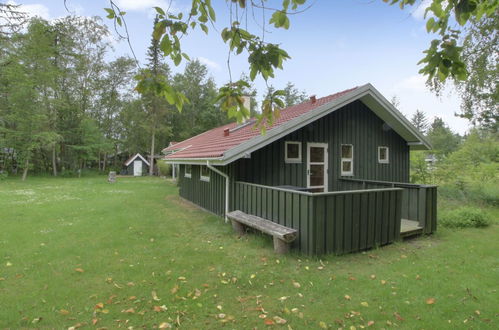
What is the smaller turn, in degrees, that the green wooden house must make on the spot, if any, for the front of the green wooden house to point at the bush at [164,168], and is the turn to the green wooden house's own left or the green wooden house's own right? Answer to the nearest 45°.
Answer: approximately 180°

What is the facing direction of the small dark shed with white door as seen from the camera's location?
facing the viewer

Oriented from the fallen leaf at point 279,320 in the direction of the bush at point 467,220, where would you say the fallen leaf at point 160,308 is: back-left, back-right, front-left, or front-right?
back-left

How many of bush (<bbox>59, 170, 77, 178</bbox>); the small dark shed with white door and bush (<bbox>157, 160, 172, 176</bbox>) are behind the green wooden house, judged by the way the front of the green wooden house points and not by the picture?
3

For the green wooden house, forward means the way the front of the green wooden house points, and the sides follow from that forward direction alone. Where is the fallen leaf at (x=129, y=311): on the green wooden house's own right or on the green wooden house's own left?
on the green wooden house's own right

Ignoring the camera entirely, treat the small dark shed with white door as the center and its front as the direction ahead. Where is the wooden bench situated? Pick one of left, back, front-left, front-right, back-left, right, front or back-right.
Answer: front

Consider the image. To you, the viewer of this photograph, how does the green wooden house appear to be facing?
facing the viewer and to the right of the viewer

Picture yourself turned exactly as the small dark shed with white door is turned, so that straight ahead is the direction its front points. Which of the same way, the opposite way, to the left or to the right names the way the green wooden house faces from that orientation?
the same way

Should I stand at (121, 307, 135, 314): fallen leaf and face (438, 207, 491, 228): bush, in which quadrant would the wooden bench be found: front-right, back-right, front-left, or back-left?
front-left

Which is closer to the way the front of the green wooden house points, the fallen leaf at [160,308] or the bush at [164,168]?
the fallen leaf

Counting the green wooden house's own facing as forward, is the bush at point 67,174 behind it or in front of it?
behind

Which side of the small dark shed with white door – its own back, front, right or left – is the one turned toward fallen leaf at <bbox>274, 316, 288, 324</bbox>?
front

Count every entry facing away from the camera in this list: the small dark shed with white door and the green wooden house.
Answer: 0

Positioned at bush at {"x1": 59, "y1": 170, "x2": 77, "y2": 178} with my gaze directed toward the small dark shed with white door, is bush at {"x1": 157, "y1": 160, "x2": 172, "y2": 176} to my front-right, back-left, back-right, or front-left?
front-right

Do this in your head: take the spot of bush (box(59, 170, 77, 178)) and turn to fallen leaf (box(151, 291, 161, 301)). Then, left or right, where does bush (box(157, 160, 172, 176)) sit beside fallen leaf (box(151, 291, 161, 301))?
left
